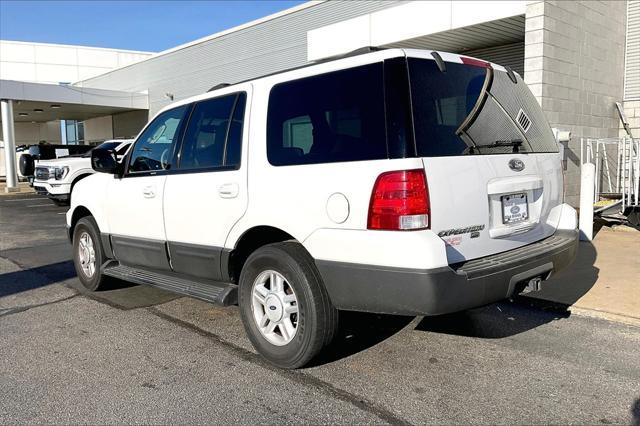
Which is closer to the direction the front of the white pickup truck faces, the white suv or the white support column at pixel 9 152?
the white suv

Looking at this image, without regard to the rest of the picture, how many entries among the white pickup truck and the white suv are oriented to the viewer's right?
0

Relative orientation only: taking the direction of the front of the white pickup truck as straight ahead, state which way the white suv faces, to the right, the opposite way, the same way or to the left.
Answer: to the right

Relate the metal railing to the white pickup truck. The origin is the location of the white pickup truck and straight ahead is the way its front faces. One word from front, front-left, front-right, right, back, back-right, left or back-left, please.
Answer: left

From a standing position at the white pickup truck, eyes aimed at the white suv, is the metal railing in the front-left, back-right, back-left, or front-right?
front-left

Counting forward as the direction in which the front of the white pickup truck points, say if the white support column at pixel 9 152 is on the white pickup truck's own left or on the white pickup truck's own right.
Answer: on the white pickup truck's own right

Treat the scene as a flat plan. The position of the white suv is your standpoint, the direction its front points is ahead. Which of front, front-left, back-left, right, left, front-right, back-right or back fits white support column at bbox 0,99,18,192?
front

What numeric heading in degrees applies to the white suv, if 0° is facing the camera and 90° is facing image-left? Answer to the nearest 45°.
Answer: approximately 135°

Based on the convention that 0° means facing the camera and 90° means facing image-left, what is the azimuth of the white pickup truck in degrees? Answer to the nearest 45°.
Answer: approximately 45°

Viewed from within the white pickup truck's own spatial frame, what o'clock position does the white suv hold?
The white suv is roughly at 10 o'clock from the white pickup truck.

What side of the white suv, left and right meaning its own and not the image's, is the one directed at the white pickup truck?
front
